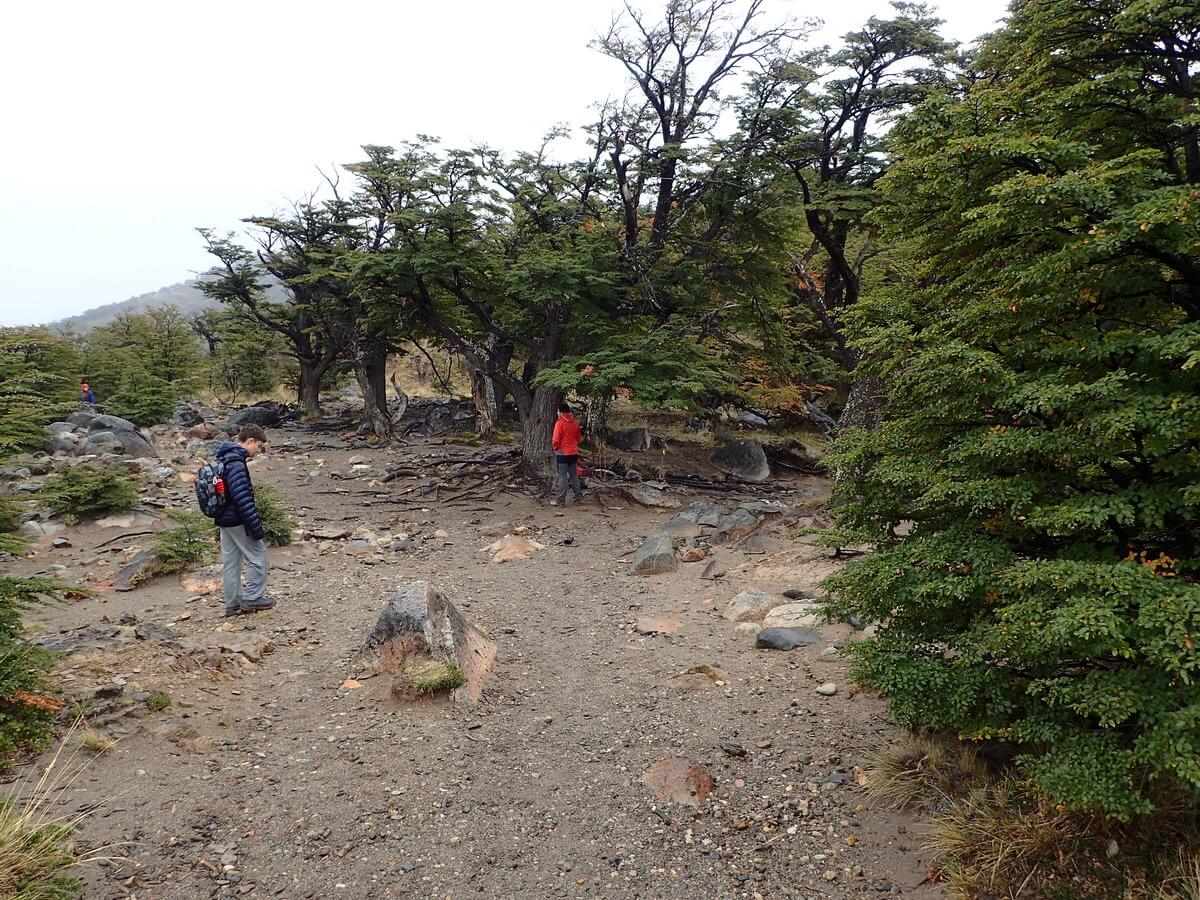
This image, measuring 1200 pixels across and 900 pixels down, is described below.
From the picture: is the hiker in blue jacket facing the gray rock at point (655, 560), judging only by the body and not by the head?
yes

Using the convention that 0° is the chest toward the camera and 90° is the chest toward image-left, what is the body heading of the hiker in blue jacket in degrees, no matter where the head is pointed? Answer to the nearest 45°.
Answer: approximately 270°

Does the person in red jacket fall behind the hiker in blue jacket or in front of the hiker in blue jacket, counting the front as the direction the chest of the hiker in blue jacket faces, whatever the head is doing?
in front

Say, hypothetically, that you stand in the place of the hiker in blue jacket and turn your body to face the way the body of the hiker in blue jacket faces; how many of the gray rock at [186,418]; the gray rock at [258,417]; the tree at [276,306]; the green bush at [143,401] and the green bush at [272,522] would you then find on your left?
5

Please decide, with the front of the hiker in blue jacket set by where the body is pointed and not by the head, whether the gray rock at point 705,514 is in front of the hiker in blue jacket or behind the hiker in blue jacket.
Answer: in front

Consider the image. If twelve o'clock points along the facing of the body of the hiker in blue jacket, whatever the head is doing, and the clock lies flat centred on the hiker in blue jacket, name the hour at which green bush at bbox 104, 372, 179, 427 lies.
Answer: The green bush is roughly at 9 o'clock from the hiker in blue jacket.

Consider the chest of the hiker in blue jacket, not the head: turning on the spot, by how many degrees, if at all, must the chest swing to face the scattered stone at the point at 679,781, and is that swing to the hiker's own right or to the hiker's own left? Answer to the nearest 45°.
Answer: approximately 45° to the hiker's own right

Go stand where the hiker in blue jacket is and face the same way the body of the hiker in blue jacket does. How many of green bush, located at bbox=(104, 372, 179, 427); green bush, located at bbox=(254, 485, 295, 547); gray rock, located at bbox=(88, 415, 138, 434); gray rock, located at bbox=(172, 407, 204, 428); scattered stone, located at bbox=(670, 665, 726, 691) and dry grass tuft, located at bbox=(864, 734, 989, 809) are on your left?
4

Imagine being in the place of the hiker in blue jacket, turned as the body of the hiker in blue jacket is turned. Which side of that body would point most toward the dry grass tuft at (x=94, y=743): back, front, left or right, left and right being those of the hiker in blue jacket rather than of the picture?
right

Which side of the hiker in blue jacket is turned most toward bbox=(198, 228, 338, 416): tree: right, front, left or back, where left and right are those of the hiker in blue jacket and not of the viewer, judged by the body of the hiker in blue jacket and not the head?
left

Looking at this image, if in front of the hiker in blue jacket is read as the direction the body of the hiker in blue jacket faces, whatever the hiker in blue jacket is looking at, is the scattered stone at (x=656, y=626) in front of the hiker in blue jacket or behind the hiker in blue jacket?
in front

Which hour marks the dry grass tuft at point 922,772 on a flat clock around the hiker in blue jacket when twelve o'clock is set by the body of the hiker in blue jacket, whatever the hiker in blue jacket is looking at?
The dry grass tuft is roughly at 2 o'clock from the hiker in blue jacket.
